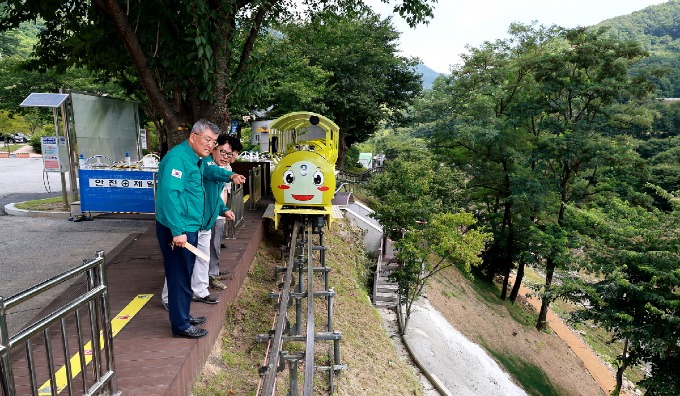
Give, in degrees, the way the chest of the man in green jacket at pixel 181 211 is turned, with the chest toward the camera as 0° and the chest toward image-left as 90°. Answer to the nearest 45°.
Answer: approximately 270°

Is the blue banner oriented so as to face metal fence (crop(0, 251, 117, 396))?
yes

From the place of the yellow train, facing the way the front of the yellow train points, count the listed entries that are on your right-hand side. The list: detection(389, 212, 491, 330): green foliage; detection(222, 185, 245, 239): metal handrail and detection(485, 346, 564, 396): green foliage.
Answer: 1

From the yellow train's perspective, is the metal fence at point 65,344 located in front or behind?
in front

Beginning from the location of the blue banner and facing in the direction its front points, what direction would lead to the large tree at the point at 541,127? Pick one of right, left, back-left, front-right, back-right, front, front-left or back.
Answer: left

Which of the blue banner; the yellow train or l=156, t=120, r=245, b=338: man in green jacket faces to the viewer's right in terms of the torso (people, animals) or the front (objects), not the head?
the man in green jacket

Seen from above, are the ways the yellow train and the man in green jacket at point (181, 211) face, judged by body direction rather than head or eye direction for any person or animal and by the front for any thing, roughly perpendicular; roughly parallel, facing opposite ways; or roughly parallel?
roughly perpendicular

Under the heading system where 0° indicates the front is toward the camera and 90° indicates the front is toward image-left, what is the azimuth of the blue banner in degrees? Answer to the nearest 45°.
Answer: approximately 0°

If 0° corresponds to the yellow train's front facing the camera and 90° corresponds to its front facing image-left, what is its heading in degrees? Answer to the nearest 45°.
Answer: approximately 0°
